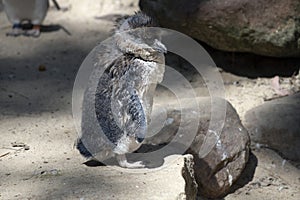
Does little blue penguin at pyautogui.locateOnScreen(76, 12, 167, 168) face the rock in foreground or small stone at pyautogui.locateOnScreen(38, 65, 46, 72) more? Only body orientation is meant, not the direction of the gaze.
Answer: the rock in foreground

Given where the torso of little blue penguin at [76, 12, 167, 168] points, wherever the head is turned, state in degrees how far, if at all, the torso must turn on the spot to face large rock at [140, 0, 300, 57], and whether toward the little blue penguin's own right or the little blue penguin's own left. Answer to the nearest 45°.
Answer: approximately 45° to the little blue penguin's own left

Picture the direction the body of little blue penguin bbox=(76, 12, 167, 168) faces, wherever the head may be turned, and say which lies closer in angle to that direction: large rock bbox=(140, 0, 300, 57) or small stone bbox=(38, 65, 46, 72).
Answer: the large rock

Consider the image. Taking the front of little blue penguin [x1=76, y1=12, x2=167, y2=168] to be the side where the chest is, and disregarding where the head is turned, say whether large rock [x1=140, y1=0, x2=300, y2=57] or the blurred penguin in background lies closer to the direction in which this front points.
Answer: the large rock

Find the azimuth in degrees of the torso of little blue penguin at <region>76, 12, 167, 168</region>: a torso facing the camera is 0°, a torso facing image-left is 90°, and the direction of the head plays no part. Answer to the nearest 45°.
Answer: approximately 270°

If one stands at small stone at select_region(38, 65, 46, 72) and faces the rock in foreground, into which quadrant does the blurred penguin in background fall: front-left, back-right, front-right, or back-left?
back-left
